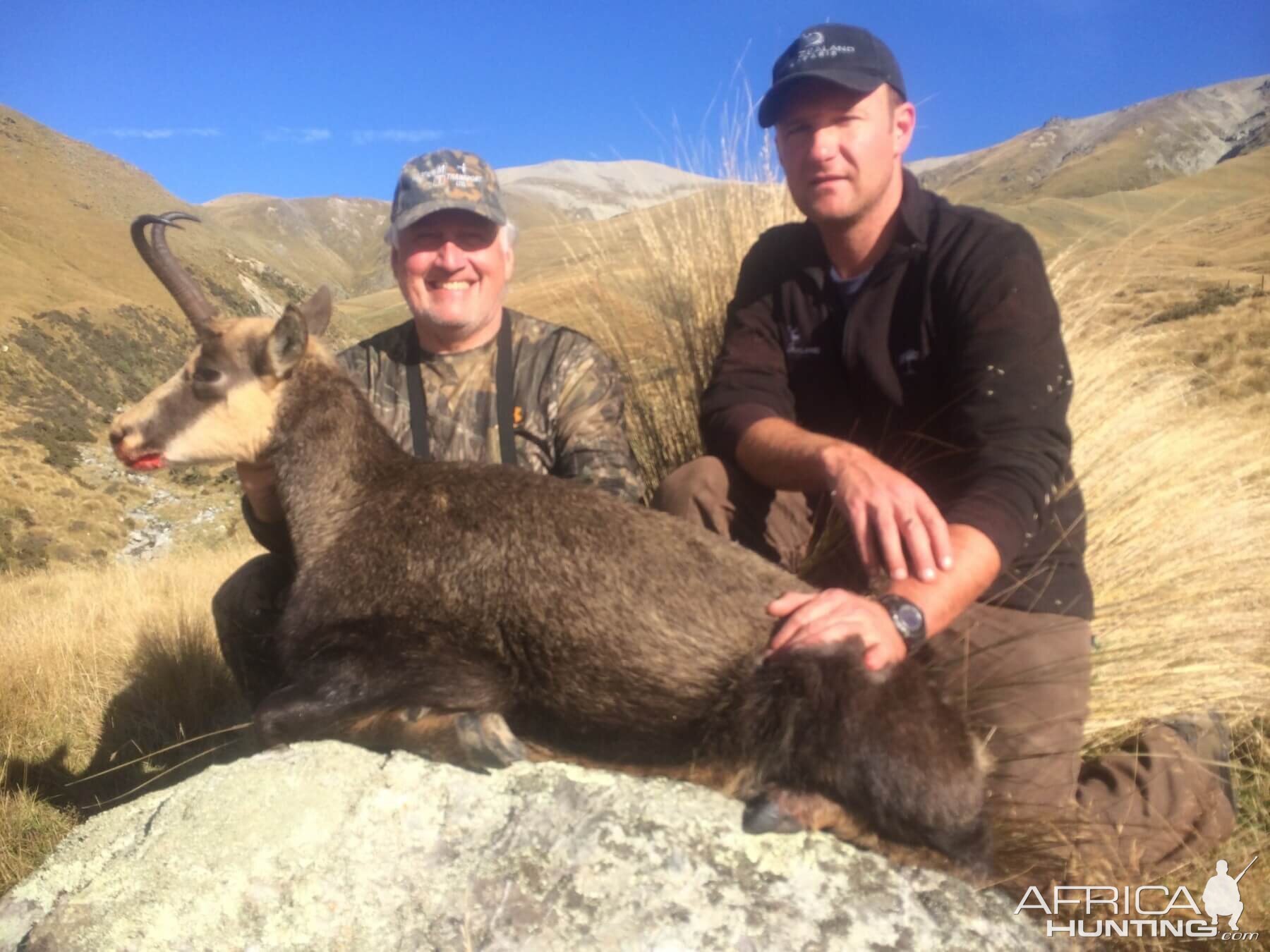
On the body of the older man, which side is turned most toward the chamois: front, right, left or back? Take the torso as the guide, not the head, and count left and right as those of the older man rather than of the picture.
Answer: front

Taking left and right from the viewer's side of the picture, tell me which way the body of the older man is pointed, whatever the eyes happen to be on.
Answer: facing the viewer

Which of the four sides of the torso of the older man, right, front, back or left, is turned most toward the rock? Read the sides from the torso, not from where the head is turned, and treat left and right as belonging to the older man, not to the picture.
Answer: front
